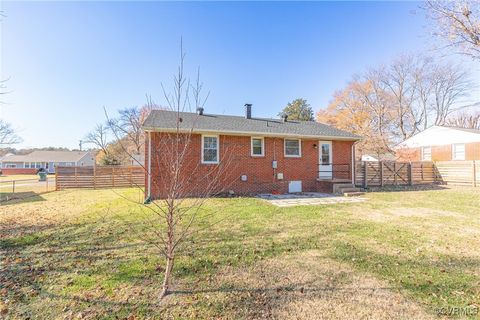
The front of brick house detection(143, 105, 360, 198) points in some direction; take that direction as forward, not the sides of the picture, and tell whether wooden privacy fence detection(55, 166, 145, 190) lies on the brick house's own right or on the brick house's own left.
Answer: on the brick house's own left

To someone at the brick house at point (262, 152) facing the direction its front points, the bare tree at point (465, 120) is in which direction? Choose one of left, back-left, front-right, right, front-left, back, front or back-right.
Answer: front-right

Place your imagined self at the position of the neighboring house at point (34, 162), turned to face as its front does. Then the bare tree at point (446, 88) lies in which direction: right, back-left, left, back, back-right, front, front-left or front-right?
front-left

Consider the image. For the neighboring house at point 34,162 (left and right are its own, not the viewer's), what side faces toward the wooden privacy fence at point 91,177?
front

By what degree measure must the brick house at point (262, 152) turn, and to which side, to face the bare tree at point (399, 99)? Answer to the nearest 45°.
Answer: approximately 45° to its right

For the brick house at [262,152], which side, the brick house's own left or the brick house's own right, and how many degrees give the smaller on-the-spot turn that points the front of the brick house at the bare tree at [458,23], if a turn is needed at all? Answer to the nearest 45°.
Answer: approximately 135° to the brick house's own right

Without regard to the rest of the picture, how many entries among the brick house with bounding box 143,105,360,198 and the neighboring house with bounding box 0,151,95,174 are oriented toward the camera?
1

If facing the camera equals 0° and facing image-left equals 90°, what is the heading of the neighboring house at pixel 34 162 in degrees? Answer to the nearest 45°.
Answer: approximately 0°

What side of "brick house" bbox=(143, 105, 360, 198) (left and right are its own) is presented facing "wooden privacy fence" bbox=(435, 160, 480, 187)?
right

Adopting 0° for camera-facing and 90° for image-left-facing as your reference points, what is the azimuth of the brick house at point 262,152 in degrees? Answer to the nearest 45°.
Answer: approximately 180°
